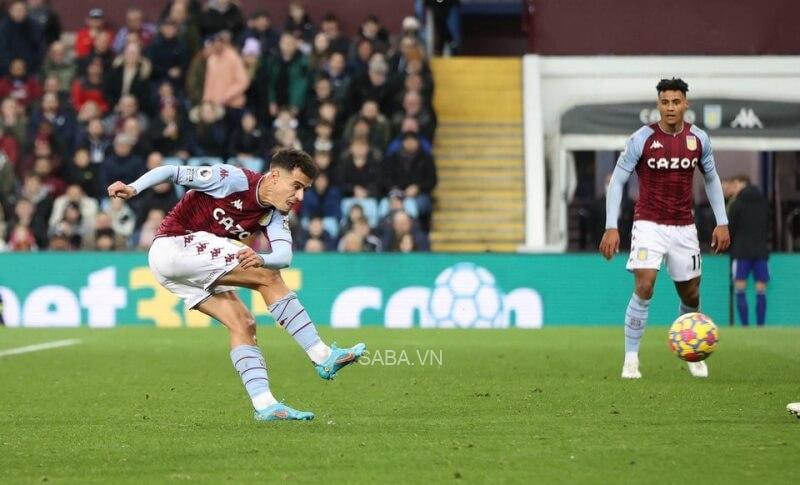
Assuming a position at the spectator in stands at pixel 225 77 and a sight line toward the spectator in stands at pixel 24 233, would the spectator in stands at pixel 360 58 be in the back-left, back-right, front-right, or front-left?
back-left

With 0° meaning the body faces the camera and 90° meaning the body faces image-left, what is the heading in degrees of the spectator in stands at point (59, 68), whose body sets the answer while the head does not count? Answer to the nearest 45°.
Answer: approximately 0°

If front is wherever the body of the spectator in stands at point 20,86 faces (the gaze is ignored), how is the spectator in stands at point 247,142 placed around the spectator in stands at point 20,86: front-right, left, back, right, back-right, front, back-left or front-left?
front-left

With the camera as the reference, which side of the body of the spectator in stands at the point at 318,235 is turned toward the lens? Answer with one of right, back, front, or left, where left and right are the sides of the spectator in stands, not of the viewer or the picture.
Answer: front

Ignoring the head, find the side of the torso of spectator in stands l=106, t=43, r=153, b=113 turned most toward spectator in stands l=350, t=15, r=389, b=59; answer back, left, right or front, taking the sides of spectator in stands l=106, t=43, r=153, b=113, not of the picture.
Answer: left

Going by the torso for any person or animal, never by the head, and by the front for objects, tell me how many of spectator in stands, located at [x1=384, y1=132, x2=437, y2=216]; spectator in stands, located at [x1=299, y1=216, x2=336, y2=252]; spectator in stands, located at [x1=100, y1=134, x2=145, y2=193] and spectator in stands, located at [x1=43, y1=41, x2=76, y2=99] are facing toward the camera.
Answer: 4

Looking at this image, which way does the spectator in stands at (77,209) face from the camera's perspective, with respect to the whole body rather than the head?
toward the camera

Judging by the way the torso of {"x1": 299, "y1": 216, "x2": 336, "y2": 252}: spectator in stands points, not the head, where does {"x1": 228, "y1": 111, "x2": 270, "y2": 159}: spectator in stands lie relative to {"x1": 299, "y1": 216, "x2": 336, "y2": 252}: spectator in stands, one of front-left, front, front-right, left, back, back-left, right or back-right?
back-right

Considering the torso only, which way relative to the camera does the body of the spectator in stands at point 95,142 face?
toward the camera
